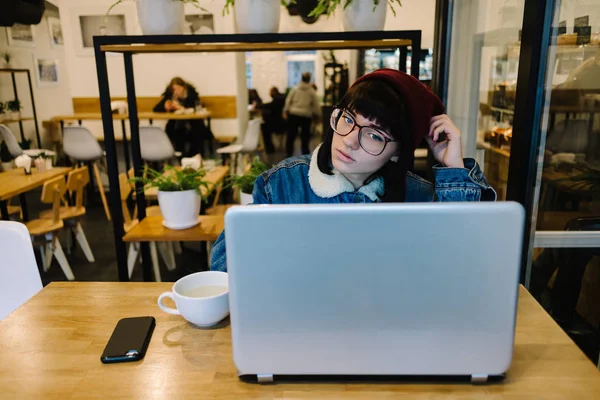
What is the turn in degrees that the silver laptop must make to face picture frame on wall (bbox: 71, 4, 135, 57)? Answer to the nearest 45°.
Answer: approximately 45° to its left

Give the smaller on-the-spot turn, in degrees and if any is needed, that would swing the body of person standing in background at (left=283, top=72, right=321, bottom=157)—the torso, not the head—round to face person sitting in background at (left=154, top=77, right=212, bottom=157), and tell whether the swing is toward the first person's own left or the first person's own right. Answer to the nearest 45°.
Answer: approximately 135° to the first person's own left

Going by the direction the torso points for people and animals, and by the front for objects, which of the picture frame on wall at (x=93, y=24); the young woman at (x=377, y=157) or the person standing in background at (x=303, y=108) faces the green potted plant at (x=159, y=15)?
the picture frame on wall

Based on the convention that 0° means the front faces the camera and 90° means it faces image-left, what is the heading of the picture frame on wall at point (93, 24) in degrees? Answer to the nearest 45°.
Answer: approximately 0°

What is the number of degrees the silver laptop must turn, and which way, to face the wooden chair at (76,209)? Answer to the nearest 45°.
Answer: approximately 45° to its left

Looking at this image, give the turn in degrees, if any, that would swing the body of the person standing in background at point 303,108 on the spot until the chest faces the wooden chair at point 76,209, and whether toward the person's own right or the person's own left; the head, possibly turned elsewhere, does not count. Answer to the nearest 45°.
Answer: approximately 180°

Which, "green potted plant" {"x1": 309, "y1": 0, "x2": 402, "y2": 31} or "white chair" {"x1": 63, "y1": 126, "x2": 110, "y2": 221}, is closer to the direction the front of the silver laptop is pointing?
the green potted plant

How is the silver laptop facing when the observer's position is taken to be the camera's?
facing away from the viewer

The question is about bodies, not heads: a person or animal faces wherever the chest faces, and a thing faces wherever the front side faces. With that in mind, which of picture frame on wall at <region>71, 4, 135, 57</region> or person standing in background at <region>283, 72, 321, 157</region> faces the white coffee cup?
the picture frame on wall

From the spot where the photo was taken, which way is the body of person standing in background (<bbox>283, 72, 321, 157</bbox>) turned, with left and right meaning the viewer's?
facing away from the viewer

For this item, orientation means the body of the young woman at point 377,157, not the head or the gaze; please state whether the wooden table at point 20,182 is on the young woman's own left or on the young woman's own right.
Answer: on the young woman's own right
